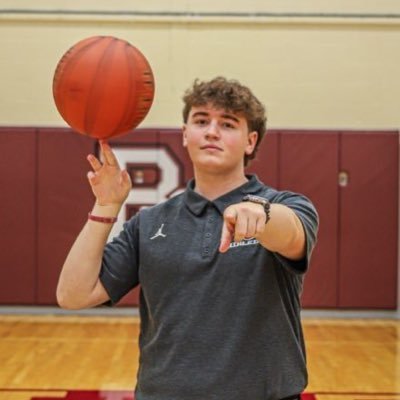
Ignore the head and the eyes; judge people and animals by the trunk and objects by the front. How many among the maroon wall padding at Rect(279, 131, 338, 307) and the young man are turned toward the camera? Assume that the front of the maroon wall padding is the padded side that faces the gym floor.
2

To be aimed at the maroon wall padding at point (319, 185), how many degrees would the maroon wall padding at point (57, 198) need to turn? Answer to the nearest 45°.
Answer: approximately 90° to its left

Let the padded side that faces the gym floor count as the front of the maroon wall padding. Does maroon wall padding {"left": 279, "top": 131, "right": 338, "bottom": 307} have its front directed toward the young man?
yes

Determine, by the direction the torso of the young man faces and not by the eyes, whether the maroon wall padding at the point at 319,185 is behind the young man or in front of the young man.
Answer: behind

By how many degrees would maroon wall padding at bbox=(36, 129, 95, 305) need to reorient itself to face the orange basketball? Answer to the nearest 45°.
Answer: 0° — it already faces it

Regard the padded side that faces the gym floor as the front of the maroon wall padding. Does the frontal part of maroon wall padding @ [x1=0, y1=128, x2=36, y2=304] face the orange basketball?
yes
